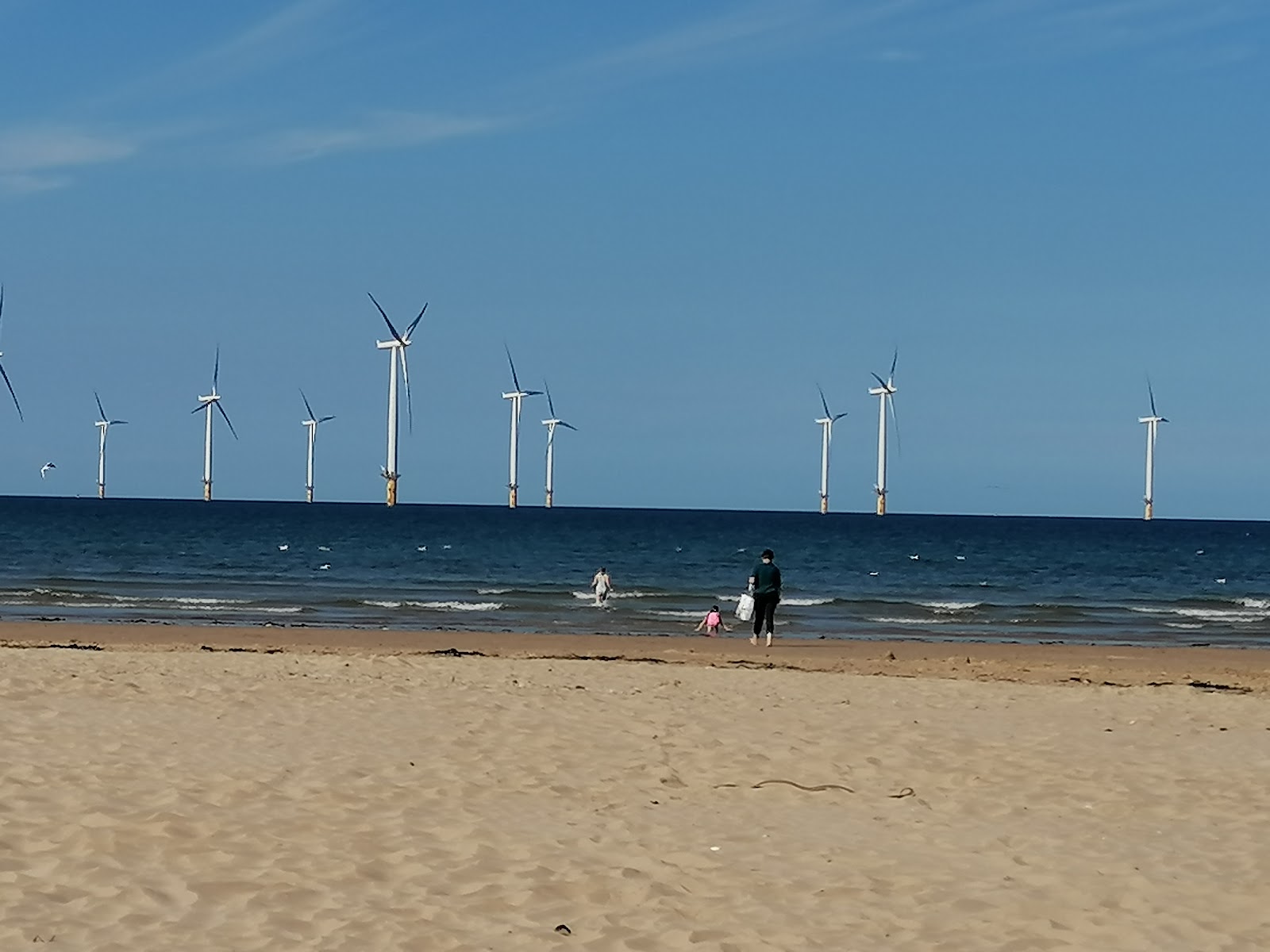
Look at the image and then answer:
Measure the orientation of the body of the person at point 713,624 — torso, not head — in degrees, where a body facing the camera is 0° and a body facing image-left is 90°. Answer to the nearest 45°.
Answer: approximately 180°

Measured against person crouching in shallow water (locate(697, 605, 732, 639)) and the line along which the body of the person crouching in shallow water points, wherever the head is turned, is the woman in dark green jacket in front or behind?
behind
